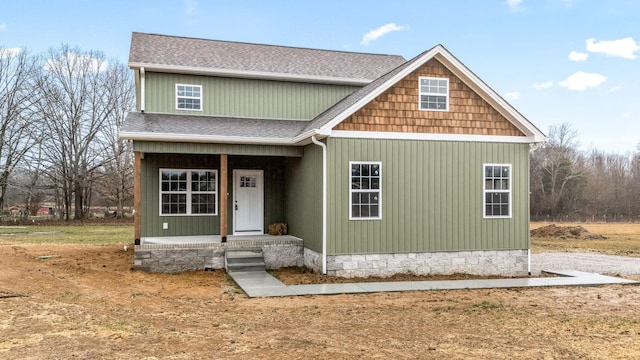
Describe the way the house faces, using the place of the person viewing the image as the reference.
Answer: facing the viewer

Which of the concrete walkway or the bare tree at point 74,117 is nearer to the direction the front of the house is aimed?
the concrete walkway

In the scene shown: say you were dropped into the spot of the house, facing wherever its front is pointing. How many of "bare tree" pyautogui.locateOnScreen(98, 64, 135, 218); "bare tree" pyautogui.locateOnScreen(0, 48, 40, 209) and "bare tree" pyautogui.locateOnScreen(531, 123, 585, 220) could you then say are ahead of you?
0

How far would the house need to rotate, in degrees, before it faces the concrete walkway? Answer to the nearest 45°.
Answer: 0° — it already faces it

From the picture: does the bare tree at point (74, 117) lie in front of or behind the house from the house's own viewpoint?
behind

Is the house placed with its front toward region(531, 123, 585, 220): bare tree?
no

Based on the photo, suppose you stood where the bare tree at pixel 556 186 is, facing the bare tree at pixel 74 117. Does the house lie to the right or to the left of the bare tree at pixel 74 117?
left

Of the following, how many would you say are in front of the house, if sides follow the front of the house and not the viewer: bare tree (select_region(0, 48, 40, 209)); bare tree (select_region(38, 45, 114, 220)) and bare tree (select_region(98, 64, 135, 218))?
0

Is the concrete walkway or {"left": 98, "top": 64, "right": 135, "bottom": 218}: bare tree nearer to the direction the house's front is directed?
the concrete walkway

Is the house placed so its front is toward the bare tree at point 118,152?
no

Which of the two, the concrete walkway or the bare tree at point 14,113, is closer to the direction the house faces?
the concrete walkway

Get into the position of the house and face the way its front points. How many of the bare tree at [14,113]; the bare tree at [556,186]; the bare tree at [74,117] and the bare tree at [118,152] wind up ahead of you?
0

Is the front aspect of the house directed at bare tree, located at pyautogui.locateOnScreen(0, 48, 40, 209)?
no
